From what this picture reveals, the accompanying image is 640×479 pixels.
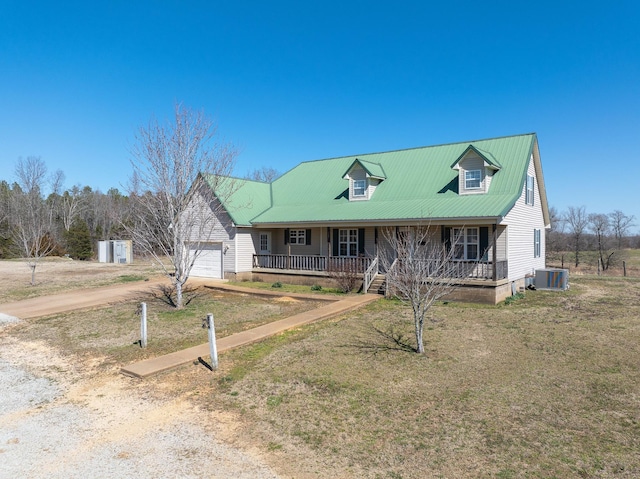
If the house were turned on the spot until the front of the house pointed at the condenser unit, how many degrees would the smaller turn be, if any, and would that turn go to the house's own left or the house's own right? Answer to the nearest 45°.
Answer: approximately 135° to the house's own left

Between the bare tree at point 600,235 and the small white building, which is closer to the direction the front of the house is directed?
the small white building

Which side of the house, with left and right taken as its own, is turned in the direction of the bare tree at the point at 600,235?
back

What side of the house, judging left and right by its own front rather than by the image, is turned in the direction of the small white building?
right

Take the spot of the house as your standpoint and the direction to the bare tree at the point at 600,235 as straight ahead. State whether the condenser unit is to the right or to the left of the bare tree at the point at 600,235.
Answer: right

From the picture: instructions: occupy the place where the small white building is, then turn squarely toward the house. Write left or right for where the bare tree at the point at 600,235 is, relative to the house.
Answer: left

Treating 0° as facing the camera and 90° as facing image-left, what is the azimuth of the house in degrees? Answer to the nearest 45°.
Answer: approximately 45°
